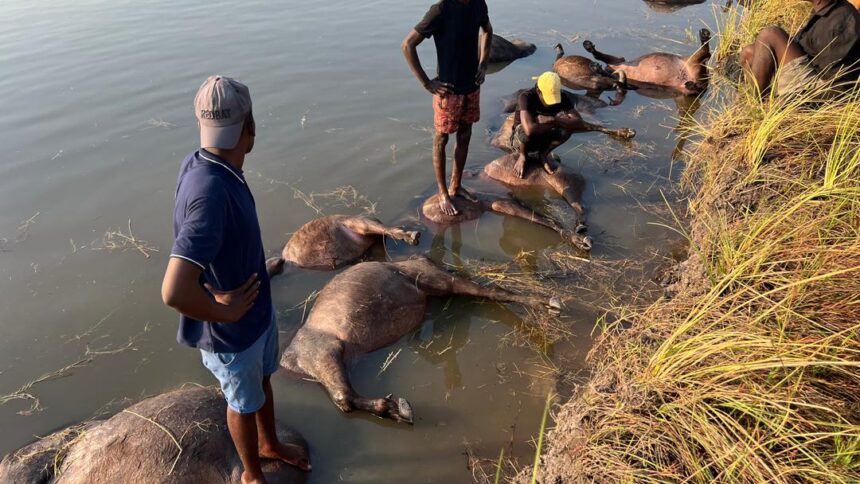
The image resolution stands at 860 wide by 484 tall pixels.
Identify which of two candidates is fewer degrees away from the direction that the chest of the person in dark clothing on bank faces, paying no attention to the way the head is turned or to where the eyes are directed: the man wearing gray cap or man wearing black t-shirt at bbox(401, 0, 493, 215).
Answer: the man wearing black t-shirt

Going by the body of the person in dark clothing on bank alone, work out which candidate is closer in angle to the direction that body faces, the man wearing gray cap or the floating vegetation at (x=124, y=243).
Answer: the floating vegetation

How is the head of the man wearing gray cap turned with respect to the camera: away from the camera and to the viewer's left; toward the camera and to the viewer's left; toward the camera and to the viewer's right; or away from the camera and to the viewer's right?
away from the camera and to the viewer's right

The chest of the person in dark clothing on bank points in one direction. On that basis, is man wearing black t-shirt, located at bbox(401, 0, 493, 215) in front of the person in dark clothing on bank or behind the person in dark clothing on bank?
in front

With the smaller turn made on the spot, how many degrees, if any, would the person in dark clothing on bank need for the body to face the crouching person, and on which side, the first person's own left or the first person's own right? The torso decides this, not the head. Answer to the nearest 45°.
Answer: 0° — they already face them

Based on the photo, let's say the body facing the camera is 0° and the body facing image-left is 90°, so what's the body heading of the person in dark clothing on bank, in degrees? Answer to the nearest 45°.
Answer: approximately 90°

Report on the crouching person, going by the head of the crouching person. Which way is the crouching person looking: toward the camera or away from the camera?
toward the camera

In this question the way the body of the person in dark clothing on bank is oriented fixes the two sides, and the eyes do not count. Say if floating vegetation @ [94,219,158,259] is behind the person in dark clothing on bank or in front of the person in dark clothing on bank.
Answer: in front

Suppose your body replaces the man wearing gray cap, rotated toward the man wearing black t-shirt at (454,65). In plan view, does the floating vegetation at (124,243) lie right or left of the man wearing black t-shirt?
left

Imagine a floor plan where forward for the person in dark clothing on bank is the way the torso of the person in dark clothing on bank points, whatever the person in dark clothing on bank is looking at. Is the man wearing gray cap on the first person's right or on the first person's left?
on the first person's left
